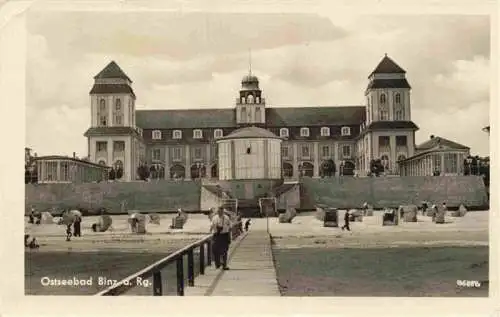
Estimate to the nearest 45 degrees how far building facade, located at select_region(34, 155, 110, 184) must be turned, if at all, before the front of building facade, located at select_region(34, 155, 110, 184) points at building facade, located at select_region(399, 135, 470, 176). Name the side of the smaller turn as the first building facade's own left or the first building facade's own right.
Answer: approximately 45° to the first building facade's own left
